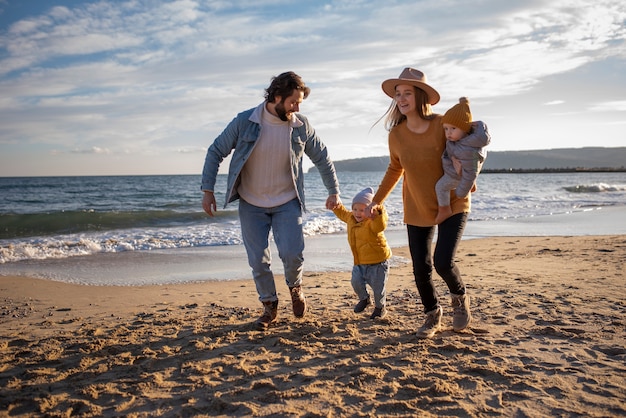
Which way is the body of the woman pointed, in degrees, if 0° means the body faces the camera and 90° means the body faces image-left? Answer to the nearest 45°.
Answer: approximately 45°

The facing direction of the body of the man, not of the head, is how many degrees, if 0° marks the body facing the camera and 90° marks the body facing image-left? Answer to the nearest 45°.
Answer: approximately 0°

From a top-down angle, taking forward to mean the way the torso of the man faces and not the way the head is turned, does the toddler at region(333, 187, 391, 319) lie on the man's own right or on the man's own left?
on the man's own left

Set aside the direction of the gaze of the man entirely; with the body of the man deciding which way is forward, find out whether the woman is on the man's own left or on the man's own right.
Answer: on the man's own left

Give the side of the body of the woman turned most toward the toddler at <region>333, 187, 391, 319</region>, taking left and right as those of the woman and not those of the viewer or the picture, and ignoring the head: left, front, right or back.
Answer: right
